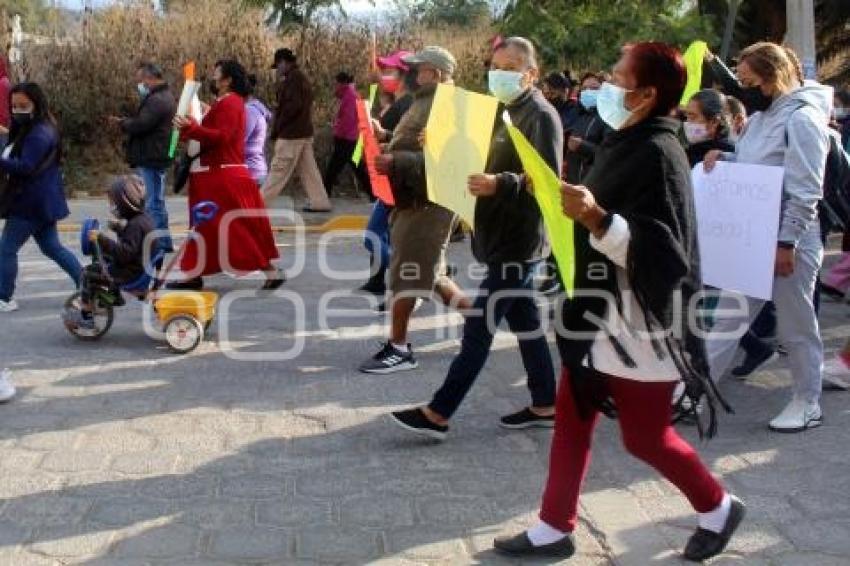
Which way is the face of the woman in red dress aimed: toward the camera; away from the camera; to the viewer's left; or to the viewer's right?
to the viewer's left

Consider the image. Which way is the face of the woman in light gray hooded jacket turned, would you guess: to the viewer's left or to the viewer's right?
to the viewer's left

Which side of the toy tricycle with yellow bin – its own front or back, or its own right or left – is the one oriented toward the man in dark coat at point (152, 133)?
right

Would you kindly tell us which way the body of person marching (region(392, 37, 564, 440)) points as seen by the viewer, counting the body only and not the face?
to the viewer's left

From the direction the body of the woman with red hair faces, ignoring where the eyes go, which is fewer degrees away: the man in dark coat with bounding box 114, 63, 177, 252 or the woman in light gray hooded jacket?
the man in dark coat

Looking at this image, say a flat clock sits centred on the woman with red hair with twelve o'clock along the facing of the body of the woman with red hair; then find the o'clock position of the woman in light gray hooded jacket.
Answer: The woman in light gray hooded jacket is roughly at 4 o'clock from the woman with red hair.

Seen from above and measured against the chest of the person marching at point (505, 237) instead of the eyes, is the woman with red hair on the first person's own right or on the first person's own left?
on the first person's own left

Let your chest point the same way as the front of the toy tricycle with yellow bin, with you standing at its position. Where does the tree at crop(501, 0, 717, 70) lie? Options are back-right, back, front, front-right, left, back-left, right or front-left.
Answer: back-right

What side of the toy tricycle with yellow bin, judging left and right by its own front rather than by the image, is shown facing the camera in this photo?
left

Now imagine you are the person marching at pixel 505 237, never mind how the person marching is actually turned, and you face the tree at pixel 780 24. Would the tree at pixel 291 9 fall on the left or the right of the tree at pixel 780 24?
left

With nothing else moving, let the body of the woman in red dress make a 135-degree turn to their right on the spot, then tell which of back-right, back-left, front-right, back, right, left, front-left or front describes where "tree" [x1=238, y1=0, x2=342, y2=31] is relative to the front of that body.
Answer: front-left

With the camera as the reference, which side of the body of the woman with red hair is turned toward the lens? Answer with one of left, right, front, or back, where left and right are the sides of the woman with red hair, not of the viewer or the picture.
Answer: left

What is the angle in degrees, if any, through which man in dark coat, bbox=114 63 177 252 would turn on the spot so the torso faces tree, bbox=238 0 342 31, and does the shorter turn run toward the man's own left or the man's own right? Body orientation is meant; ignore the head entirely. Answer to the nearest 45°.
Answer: approximately 90° to the man's own right

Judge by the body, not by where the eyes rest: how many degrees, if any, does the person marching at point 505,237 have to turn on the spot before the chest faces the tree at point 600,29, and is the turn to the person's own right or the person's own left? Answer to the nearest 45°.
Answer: approximately 90° to the person's own right

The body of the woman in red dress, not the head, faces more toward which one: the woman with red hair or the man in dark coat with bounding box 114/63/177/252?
the man in dark coat

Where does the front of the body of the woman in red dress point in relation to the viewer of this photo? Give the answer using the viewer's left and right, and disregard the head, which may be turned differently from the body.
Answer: facing to the left of the viewer
